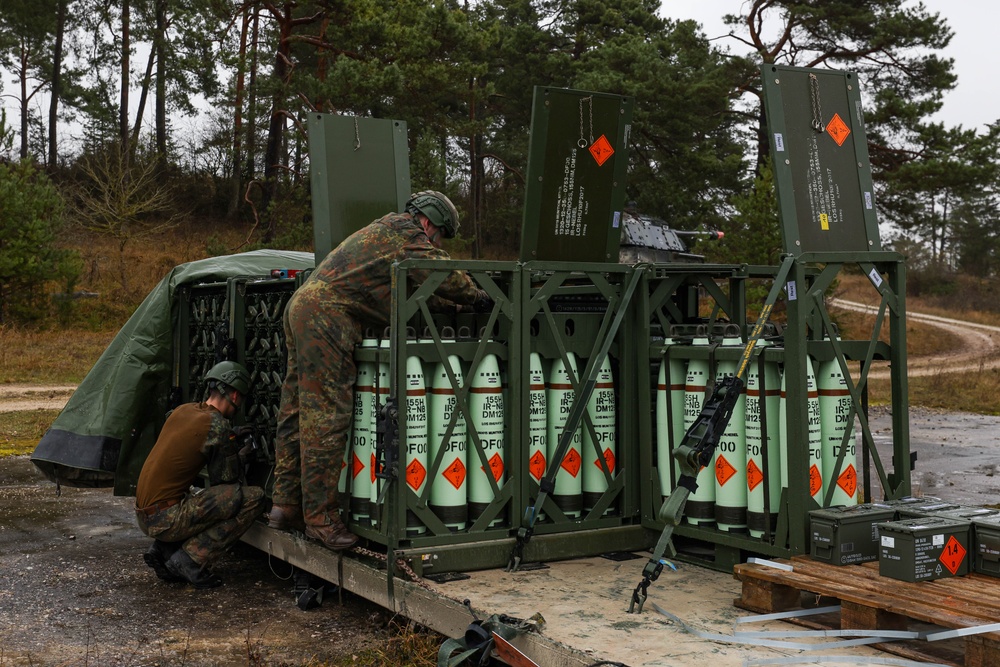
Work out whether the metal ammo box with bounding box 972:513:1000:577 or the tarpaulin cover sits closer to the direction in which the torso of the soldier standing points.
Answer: the metal ammo box

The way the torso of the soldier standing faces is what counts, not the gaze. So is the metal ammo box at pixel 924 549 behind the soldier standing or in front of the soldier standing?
in front

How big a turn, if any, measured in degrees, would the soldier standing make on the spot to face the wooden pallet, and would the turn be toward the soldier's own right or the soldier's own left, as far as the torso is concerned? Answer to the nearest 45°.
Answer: approximately 45° to the soldier's own right

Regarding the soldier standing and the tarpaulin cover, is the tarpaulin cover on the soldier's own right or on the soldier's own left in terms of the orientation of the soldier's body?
on the soldier's own left

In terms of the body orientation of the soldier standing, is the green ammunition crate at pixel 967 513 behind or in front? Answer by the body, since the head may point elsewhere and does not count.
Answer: in front

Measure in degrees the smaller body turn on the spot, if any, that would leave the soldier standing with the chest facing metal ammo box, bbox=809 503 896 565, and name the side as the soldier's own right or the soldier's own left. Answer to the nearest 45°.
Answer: approximately 45° to the soldier's own right

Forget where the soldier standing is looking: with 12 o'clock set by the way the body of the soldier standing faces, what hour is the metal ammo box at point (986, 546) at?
The metal ammo box is roughly at 1 o'clock from the soldier standing.

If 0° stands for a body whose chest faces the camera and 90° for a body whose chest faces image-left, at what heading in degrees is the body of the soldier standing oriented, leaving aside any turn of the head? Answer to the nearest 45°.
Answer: approximately 270°

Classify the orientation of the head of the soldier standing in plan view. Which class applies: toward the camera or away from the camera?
away from the camera
